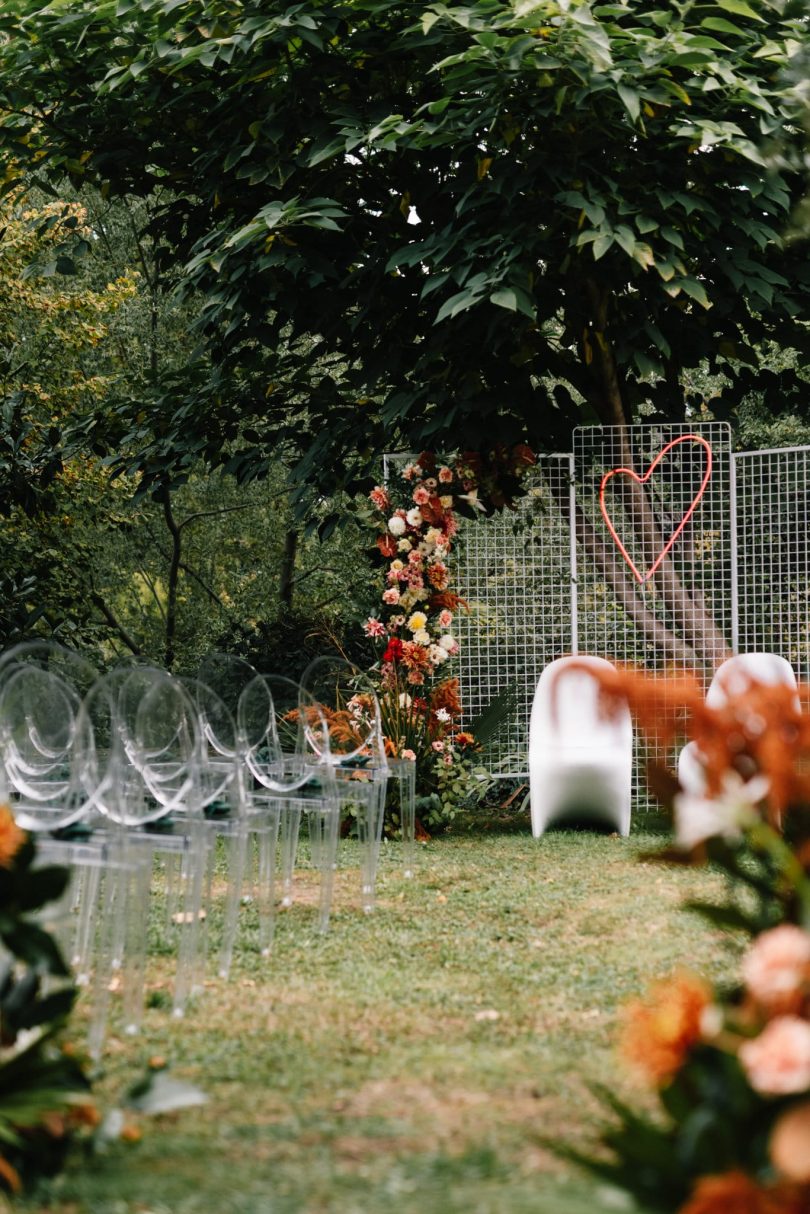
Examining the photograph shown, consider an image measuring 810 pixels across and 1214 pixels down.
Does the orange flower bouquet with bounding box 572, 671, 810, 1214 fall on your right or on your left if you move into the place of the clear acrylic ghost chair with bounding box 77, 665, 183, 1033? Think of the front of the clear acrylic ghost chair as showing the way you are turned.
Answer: on your right

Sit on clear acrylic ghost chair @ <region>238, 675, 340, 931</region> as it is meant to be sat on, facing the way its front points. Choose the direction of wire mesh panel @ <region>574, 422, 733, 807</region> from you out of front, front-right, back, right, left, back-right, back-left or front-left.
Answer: front

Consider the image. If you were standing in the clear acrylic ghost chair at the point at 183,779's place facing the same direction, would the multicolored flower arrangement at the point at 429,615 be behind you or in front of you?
in front

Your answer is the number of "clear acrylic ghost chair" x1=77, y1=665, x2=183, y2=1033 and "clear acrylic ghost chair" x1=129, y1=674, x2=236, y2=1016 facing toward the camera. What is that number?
0

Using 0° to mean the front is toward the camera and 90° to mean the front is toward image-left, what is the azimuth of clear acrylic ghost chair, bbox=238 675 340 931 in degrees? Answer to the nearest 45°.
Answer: approximately 225°

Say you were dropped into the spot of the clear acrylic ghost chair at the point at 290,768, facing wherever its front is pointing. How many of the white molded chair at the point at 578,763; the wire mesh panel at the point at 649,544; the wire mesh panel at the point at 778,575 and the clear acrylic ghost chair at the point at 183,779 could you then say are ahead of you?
3

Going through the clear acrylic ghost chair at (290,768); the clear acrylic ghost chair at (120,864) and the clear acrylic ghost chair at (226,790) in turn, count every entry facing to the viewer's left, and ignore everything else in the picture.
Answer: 0

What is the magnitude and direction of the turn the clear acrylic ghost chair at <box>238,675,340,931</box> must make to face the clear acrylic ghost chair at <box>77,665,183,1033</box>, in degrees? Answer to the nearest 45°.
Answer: approximately 135° to its right

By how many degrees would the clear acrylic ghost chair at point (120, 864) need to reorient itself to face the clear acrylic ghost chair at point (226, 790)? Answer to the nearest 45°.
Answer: approximately 45° to its left

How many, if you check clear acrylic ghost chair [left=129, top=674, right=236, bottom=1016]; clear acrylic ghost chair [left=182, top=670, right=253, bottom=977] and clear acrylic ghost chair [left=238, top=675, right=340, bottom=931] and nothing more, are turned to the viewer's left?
0

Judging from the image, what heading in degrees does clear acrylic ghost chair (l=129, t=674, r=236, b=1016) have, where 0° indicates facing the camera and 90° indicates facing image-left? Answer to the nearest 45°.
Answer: approximately 225°

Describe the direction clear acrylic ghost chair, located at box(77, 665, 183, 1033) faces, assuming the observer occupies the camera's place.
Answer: facing away from the viewer and to the right of the viewer

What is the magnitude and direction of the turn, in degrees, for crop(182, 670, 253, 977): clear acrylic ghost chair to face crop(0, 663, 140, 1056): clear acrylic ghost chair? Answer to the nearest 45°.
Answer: approximately 180°

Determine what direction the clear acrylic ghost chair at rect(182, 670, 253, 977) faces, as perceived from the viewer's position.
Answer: facing away from the viewer and to the right of the viewer
